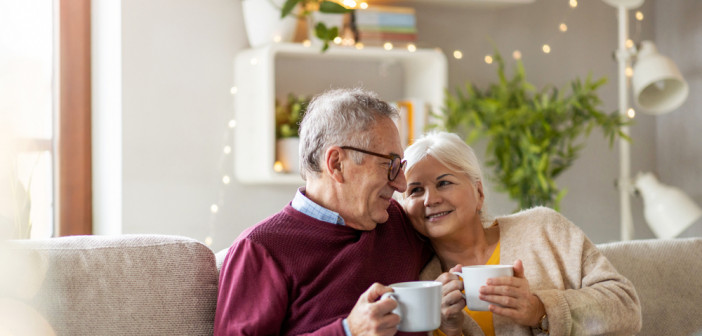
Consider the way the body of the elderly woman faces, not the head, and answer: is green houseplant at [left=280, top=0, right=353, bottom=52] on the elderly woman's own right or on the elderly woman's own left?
on the elderly woman's own right

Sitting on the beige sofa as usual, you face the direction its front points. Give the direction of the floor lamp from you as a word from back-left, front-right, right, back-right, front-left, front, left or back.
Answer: back-left

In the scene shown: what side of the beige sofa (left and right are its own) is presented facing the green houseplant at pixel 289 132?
back

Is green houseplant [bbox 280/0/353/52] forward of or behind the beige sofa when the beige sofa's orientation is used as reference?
behind

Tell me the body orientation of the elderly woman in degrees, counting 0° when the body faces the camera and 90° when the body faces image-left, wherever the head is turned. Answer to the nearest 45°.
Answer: approximately 45°

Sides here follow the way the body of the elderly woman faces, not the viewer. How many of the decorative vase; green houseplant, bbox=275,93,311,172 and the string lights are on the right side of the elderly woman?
3

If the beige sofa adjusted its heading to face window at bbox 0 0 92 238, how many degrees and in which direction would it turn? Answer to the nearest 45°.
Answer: approximately 135° to its right

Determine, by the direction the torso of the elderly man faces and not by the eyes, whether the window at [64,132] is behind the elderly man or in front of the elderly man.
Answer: behind

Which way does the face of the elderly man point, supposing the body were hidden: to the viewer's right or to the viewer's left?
to the viewer's right

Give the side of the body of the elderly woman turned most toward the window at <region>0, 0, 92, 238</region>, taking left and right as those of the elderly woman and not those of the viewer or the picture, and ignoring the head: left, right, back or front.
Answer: right

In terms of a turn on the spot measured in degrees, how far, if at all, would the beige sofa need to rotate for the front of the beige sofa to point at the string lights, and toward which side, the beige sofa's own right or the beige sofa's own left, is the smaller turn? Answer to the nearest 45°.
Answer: approximately 180°
